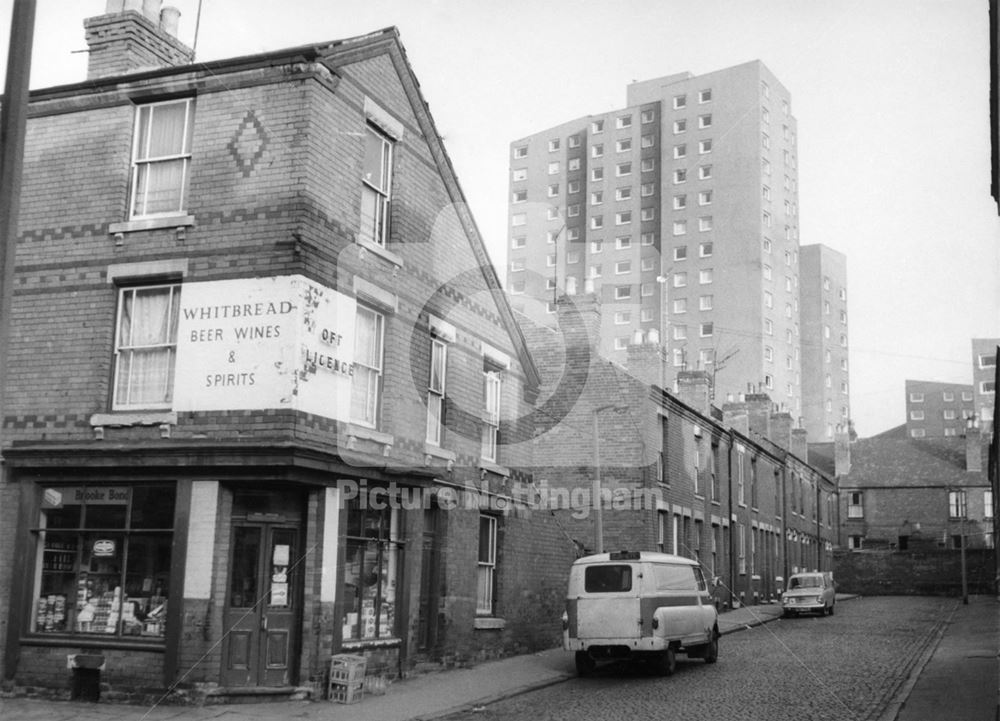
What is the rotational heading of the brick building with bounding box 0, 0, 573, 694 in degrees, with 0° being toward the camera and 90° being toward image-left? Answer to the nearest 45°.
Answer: approximately 0°

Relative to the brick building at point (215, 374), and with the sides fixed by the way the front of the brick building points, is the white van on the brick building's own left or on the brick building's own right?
on the brick building's own left

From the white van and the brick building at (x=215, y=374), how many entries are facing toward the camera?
1

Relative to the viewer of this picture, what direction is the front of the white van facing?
facing away from the viewer and to the right of the viewer

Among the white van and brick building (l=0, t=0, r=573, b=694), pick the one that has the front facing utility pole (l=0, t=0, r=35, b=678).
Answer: the brick building

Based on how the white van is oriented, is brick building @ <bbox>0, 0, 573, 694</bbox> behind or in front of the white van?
behind

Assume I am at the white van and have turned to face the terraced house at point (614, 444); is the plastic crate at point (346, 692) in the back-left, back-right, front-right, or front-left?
back-left

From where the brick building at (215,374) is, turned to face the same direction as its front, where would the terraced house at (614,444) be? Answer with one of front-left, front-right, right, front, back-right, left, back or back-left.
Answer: back-left

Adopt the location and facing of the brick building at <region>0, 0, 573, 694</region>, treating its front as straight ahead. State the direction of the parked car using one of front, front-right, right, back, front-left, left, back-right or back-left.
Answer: back-left
